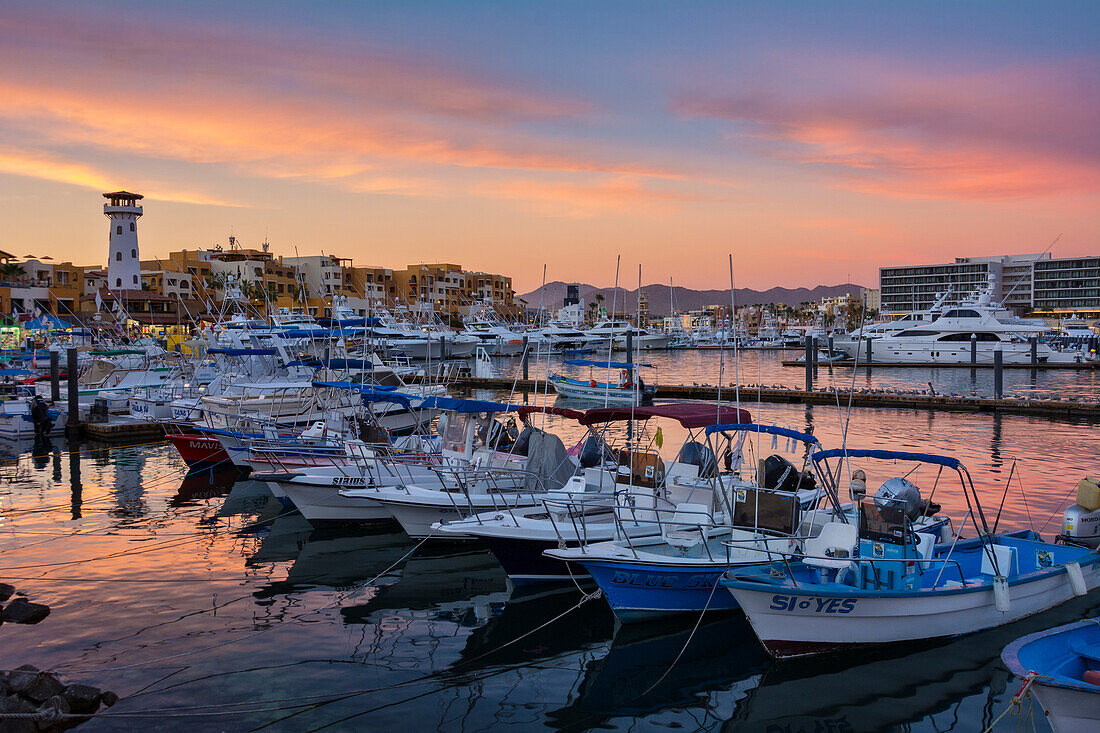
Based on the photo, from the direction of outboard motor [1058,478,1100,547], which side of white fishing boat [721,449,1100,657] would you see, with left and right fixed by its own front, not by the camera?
back

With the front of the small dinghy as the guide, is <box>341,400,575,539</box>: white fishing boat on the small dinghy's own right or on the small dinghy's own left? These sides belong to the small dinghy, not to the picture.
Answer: on the small dinghy's own right

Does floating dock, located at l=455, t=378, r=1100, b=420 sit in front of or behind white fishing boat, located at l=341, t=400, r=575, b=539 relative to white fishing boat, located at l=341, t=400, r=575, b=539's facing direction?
behind

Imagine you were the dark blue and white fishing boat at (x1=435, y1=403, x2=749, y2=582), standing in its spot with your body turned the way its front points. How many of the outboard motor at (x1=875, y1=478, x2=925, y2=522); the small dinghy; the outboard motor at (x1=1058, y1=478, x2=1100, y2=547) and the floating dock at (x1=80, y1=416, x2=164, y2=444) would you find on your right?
1

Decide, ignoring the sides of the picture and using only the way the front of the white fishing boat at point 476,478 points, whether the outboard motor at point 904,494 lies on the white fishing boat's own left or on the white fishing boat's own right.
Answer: on the white fishing boat's own left

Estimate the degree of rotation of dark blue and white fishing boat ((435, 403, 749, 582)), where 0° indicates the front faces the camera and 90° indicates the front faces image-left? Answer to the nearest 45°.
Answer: approximately 45°

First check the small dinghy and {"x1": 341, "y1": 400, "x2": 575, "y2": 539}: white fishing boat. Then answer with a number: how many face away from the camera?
0
